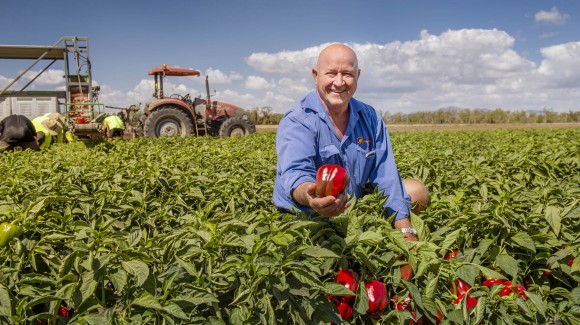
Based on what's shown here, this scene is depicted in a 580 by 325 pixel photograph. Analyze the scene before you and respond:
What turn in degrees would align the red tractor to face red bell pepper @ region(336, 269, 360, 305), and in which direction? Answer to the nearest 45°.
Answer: approximately 90° to its right

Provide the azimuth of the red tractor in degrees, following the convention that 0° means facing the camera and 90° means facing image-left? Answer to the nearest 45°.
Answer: approximately 270°

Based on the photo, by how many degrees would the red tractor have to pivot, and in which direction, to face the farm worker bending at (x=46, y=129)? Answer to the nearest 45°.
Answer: approximately 135° to its right

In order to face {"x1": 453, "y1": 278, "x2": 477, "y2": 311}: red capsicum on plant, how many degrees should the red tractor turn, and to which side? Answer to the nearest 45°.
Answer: approximately 90° to its right

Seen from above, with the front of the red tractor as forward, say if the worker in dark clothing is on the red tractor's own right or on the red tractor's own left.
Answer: on the red tractor's own right

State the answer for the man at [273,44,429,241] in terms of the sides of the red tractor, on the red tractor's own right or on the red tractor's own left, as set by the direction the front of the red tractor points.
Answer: on the red tractor's own right

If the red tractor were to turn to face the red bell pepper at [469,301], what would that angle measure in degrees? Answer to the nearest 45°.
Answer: approximately 90° to its right

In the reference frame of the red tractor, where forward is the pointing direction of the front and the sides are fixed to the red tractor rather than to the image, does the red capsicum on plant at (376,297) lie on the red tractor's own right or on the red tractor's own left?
on the red tractor's own right

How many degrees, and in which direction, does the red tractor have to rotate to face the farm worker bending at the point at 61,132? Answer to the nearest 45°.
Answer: approximately 135° to its right

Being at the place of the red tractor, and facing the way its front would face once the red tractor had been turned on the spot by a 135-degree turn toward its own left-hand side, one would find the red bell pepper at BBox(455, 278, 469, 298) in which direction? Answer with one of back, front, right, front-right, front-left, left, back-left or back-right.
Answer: back-left

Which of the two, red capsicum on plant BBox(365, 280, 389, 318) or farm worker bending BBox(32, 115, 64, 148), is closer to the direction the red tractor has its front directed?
the red capsicum on plant

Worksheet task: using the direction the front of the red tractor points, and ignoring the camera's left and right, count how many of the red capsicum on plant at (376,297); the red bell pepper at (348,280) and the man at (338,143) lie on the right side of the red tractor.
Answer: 3
